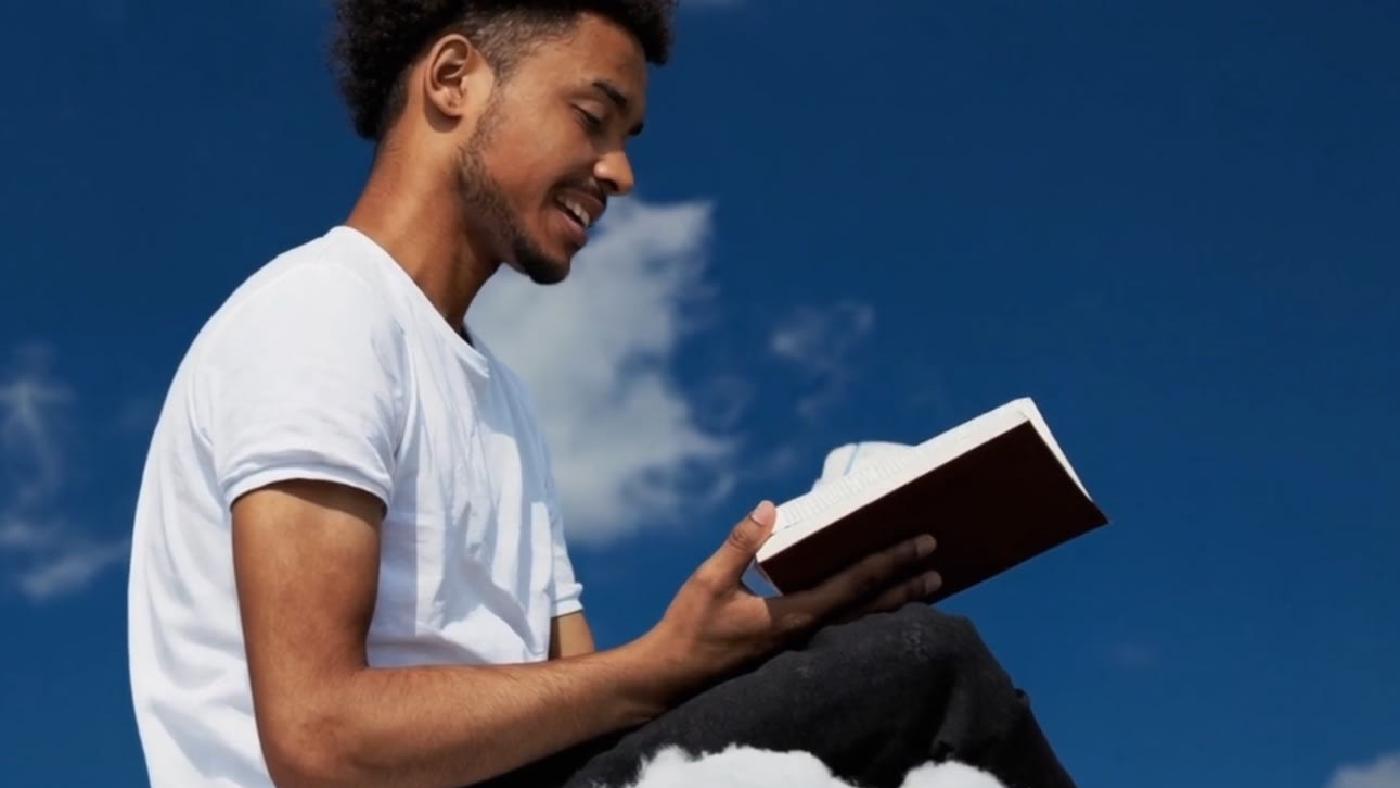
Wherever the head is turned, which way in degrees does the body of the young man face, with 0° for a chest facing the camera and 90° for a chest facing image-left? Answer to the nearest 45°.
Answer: approximately 270°

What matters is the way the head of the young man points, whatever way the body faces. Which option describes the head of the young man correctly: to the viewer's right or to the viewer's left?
to the viewer's right
